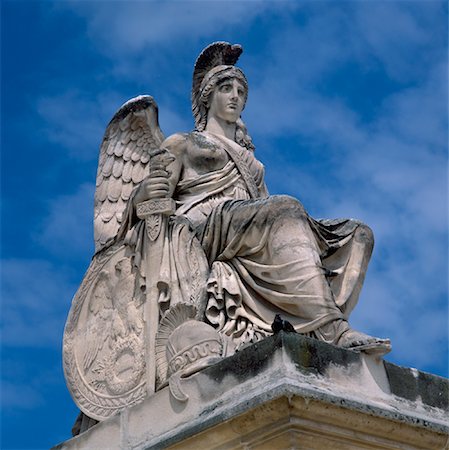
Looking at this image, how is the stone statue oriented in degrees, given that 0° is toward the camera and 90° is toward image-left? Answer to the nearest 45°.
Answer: approximately 315°
